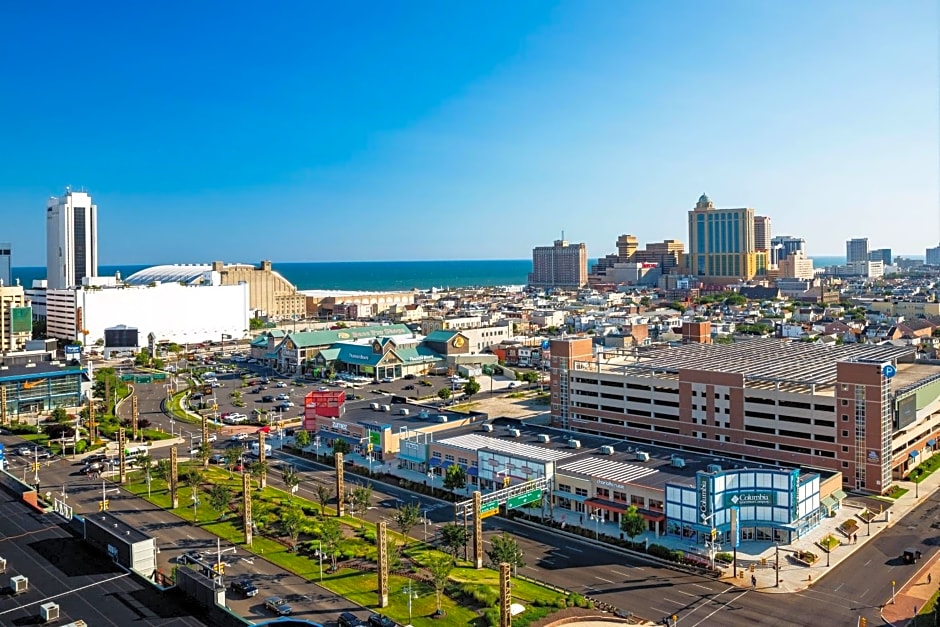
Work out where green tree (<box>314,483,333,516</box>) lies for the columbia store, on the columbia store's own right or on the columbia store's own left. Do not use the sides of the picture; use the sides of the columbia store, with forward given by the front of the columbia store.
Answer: on the columbia store's own right

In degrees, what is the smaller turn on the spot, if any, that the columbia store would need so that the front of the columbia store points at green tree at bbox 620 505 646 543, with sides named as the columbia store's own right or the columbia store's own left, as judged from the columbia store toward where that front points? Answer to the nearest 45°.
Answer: approximately 90° to the columbia store's own right

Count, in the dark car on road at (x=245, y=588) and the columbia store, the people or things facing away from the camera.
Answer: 0

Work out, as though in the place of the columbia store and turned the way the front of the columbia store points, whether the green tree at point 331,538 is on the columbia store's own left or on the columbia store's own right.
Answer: on the columbia store's own right

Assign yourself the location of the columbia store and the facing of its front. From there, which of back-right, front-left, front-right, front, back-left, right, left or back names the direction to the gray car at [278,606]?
front-right

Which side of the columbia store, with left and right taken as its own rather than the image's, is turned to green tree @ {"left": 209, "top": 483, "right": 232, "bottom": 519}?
right
